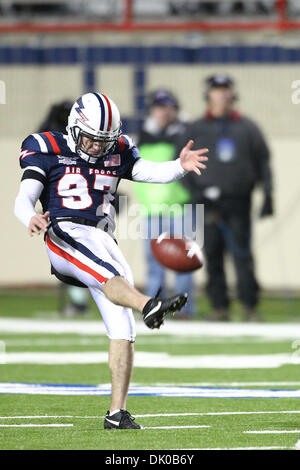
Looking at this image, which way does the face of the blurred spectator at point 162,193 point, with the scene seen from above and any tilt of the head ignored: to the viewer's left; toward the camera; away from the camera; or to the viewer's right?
toward the camera

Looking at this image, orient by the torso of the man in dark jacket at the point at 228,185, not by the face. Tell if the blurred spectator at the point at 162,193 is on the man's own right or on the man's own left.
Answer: on the man's own right

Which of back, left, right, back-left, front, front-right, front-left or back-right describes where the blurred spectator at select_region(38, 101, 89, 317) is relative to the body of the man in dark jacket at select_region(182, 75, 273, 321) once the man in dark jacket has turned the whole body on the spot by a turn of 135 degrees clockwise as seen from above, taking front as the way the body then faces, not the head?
front-left

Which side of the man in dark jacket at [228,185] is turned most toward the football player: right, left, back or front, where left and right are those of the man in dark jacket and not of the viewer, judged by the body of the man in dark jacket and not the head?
front

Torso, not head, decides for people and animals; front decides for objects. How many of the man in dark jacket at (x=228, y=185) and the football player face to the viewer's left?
0

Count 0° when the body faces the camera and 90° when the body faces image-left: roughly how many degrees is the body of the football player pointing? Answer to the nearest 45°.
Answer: approximately 315°

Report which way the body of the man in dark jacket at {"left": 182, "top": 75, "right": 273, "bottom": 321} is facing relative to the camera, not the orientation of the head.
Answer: toward the camera

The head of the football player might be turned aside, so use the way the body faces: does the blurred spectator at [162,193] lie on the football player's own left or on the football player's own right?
on the football player's own left

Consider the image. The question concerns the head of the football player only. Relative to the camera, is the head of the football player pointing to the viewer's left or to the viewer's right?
to the viewer's right

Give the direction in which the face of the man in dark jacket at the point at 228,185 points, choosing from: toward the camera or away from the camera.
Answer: toward the camera
